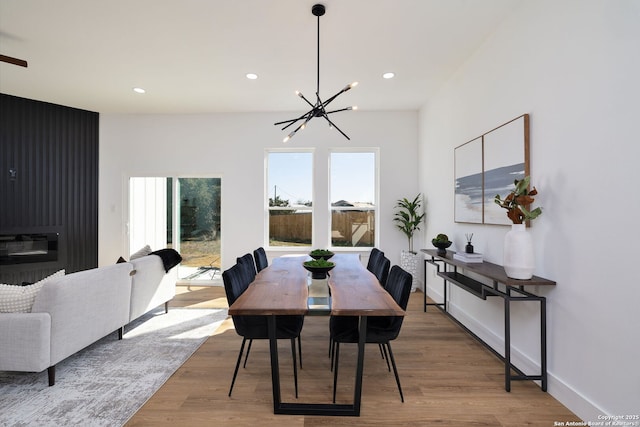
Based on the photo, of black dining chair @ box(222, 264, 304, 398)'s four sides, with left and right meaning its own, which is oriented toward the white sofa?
back

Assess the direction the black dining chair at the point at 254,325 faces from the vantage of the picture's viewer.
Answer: facing to the right of the viewer

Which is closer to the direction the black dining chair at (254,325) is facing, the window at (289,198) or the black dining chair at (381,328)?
the black dining chair

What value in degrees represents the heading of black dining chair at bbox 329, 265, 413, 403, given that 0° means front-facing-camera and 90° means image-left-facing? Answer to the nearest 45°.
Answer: approximately 90°

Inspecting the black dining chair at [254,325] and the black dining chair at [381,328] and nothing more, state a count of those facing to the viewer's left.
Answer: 1

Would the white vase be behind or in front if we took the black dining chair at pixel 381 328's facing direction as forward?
behind

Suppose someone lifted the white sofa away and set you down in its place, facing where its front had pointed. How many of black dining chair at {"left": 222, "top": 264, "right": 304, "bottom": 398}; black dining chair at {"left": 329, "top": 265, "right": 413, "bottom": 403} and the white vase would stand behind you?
3

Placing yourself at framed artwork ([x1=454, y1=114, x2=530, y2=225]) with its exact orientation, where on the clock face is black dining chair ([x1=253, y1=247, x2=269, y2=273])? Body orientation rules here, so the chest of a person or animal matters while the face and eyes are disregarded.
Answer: The black dining chair is roughly at 1 o'clock from the framed artwork.

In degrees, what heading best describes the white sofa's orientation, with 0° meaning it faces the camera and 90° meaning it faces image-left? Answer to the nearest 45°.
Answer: approximately 135°

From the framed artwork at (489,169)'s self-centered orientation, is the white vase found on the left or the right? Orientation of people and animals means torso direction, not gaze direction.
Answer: on its left

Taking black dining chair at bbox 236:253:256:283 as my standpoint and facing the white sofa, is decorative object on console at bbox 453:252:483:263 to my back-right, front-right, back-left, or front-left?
back-left

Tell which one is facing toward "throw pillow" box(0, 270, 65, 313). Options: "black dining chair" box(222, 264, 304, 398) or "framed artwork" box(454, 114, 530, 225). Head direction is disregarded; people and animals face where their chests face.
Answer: the framed artwork

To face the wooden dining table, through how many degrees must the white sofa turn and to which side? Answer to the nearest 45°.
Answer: approximately 180°
